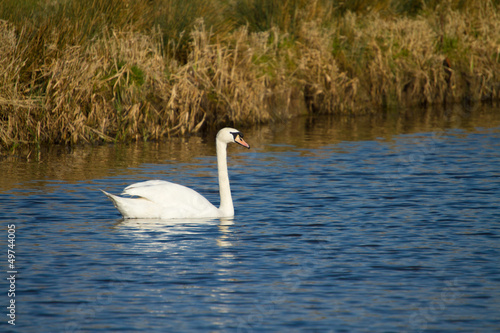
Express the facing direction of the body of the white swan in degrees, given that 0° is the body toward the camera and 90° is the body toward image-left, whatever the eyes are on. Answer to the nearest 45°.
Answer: approximately 270°
